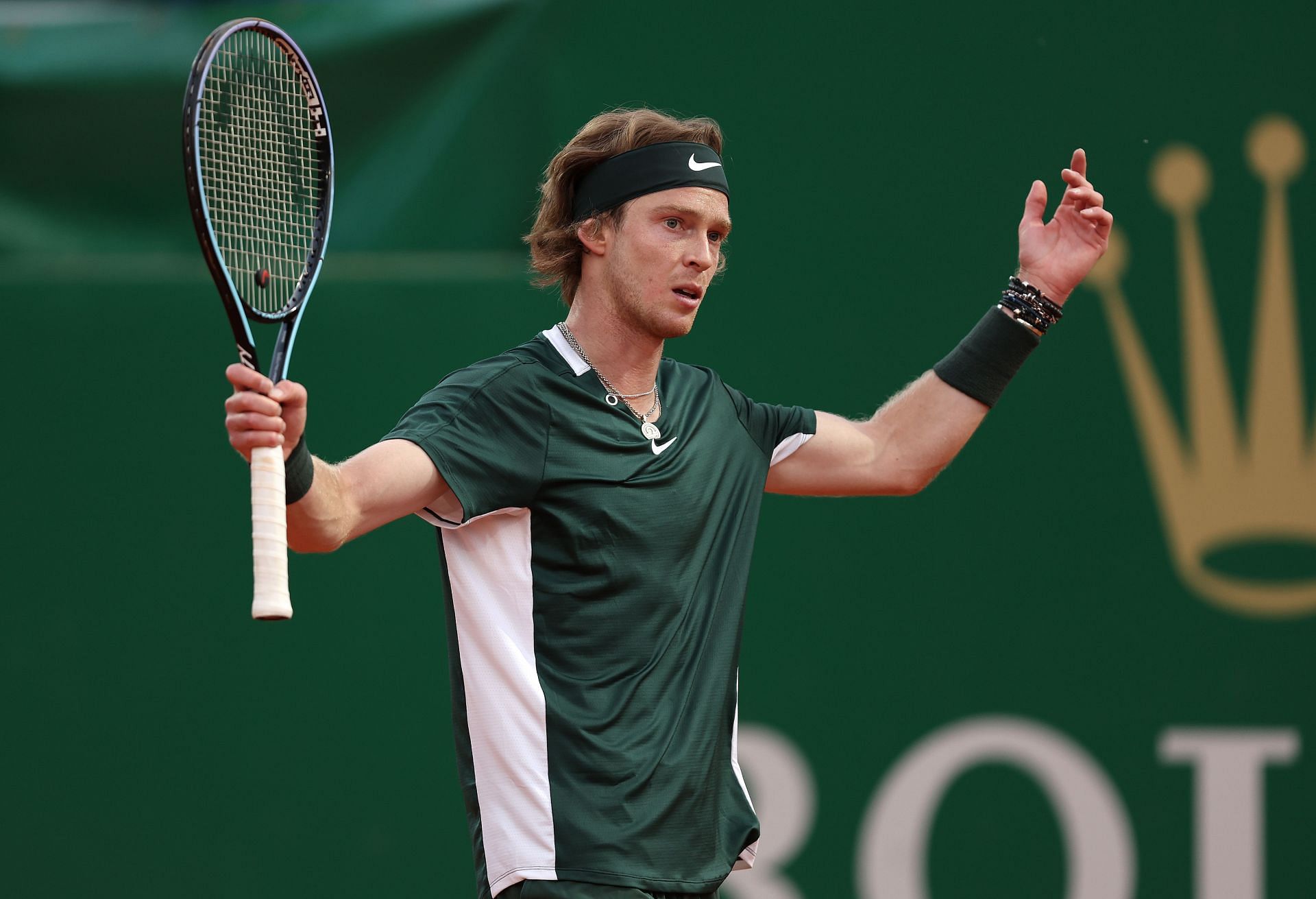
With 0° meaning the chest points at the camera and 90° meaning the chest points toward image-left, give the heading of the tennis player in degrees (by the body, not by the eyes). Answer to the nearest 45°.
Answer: approximately 315°

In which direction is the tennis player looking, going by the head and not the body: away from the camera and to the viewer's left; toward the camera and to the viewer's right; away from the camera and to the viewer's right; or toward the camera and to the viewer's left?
toward the camera and to the viewer's right
